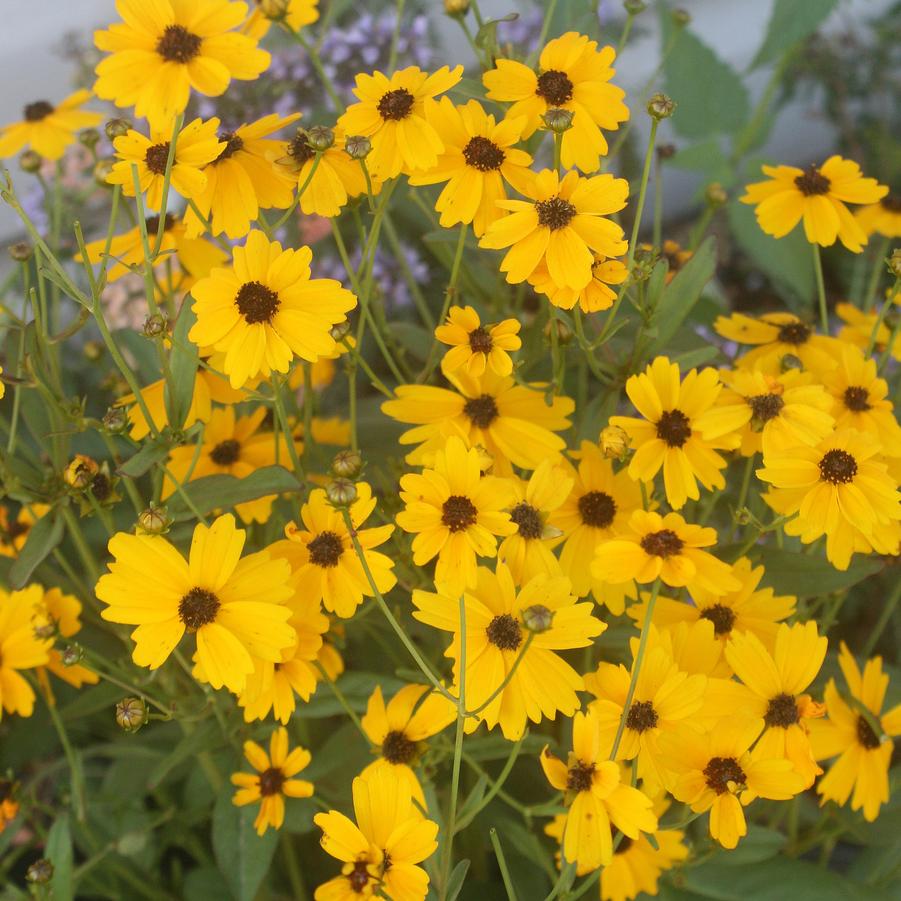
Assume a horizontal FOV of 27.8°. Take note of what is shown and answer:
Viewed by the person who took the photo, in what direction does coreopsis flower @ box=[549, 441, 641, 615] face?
facing the viewer

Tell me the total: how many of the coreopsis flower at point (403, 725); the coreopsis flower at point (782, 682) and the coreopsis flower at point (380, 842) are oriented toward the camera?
3

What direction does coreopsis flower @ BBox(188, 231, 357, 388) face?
toward the camera

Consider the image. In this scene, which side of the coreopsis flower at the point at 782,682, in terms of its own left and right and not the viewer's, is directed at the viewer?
front

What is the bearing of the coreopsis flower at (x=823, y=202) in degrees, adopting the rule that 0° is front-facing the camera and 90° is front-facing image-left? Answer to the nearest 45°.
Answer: approximately 0°

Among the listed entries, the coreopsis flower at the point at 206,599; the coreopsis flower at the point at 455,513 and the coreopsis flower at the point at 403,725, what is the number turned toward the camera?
3

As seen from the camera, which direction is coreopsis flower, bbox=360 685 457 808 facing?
toward the camera
